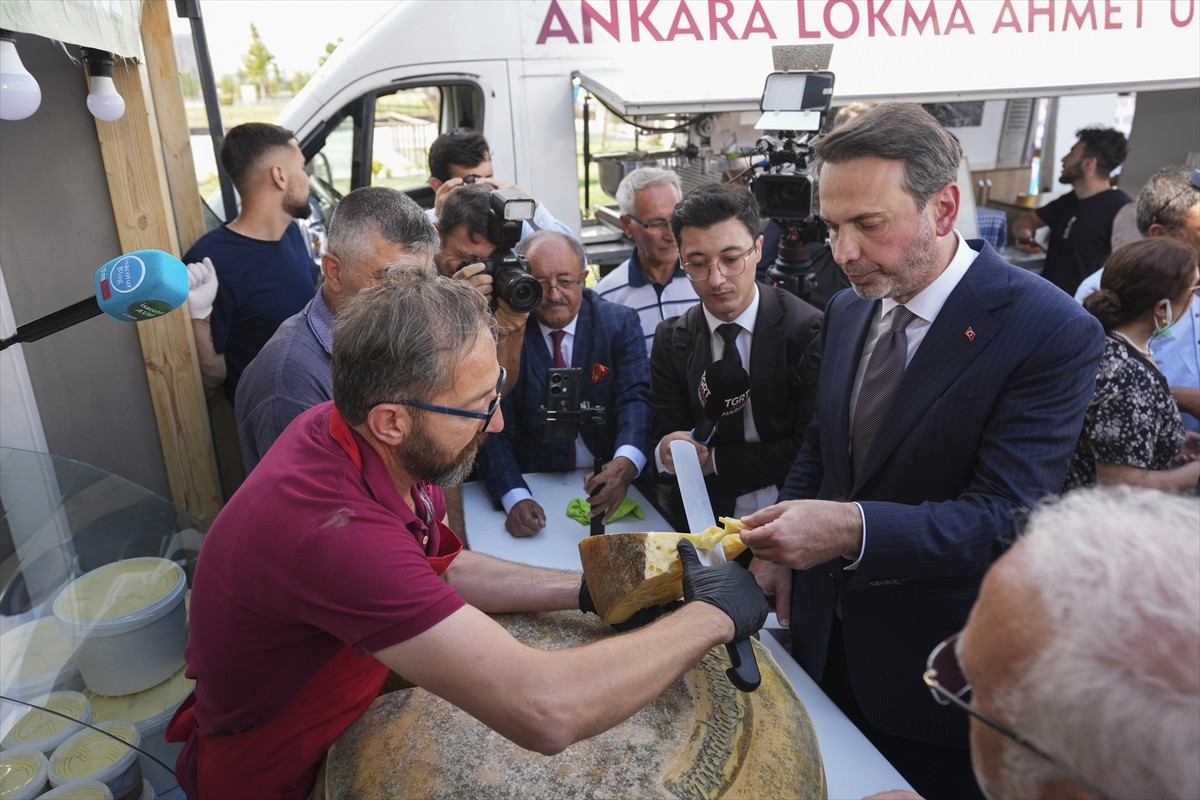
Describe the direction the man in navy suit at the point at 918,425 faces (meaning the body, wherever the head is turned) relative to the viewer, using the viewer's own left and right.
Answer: facing the viewer and to the left of the viewer

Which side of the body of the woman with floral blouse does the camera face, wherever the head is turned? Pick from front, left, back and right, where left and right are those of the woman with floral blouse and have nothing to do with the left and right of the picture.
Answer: right

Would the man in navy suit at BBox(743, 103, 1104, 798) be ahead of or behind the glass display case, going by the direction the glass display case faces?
ahead

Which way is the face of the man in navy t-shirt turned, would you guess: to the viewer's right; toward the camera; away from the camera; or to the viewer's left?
to the viewer's right

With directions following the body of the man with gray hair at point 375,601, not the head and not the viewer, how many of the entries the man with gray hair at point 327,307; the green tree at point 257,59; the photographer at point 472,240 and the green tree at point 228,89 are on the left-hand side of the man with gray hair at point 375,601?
4

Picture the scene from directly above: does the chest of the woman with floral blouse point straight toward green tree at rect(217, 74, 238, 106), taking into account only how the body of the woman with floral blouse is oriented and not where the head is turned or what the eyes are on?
no

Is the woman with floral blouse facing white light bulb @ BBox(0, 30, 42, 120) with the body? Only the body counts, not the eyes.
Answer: no

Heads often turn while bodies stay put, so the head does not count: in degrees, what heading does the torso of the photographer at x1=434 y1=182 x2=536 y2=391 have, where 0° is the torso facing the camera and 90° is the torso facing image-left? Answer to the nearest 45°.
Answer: approximately 315°

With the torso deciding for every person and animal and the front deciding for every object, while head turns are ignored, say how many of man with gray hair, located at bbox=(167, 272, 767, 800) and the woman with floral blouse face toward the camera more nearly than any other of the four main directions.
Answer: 0

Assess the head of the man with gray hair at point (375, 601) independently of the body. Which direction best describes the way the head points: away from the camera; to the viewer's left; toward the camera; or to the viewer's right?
to the viewer's right

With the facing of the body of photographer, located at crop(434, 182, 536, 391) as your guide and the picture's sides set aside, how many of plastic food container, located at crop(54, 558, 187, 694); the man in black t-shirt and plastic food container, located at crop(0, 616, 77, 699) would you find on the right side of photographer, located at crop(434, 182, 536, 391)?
2

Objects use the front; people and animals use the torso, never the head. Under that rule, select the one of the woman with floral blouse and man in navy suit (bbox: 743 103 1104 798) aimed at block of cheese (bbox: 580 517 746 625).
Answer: the man in navy suit

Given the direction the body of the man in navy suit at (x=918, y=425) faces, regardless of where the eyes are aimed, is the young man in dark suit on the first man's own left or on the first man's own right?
on the first man's own right
